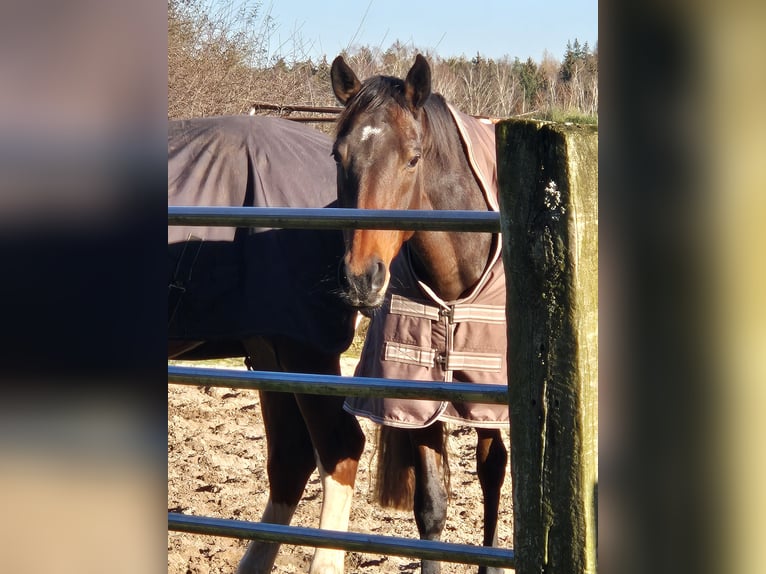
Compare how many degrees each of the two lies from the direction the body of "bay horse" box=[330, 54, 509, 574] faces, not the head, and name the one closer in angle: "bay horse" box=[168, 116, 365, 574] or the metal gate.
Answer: the metal gate

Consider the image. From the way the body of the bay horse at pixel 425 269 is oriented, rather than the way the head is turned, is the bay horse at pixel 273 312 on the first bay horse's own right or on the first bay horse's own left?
on the first bay horse's own right

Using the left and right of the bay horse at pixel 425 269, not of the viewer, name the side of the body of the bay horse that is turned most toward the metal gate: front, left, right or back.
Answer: front

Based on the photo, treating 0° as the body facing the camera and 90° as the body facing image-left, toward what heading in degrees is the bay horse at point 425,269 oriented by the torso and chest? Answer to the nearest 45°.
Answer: approximately 0°

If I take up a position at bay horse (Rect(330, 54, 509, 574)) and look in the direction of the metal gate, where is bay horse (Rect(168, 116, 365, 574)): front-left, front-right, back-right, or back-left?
back-right
